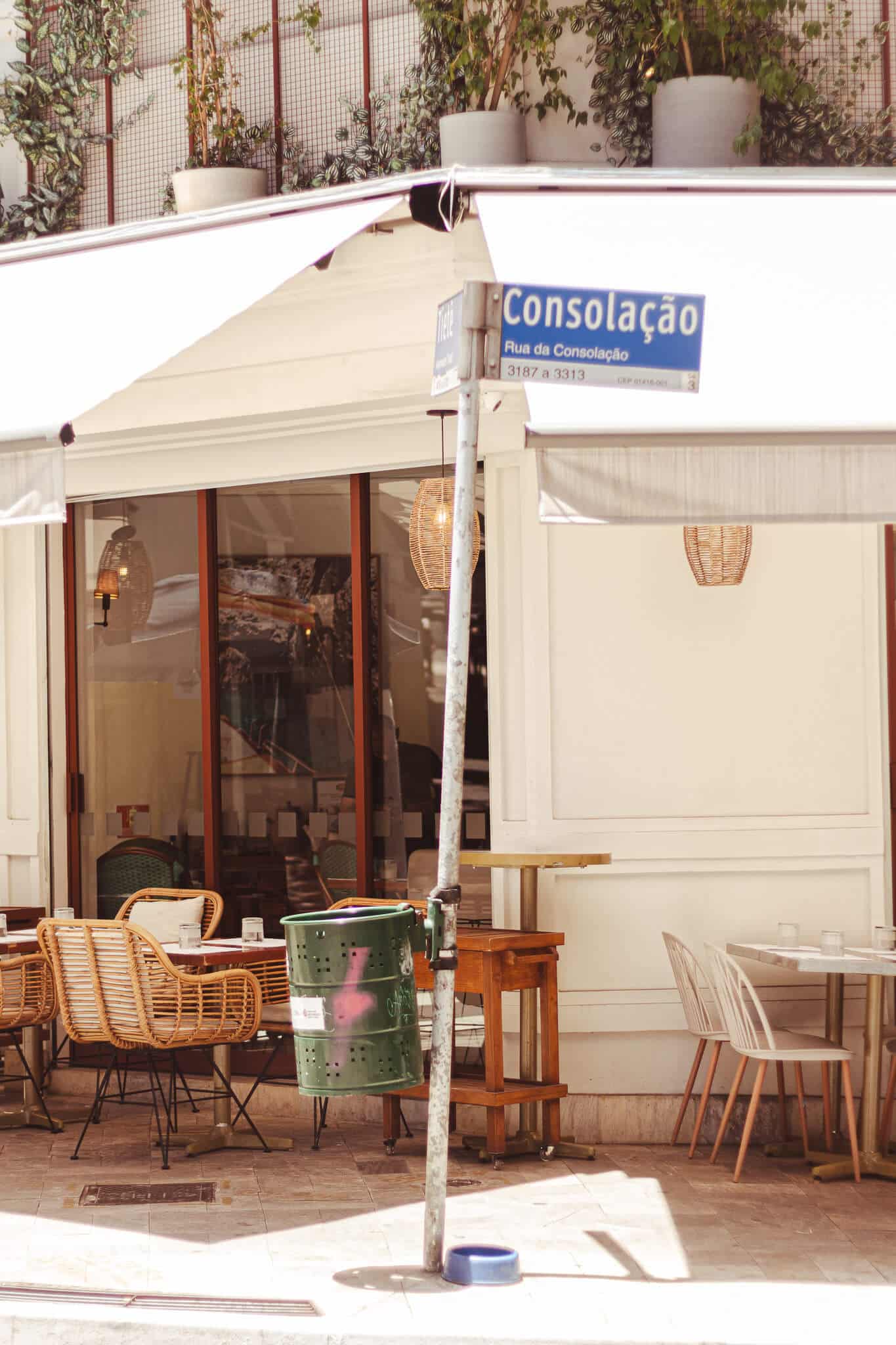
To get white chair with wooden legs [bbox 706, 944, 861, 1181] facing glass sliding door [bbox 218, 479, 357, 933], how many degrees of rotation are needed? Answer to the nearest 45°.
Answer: approximately 135° to its left

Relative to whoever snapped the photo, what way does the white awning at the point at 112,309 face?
facing the viewer and to the left of the viewer

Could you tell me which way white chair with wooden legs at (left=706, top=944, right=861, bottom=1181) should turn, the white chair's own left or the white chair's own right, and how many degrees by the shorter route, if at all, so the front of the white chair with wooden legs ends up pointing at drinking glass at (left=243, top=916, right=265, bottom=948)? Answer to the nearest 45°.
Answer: approximately 180°

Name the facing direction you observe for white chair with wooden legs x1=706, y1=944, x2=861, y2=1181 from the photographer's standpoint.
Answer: facing to the right of the viewer

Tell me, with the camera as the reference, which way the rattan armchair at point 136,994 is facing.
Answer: facing away from the viewer and to the right of the viewer

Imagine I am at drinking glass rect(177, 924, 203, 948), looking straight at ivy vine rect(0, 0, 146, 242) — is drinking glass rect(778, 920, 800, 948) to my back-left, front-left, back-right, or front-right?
back-right

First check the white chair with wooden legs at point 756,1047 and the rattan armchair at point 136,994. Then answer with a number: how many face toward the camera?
0

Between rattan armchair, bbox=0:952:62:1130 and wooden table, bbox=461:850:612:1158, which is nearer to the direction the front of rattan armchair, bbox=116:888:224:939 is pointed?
the rattan armchair

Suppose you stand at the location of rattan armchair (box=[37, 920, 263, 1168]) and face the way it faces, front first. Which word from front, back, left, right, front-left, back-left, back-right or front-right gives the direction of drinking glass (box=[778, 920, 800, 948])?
front-right

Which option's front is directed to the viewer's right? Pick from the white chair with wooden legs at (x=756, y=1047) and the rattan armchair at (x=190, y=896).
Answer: the white chair with wooden legs
